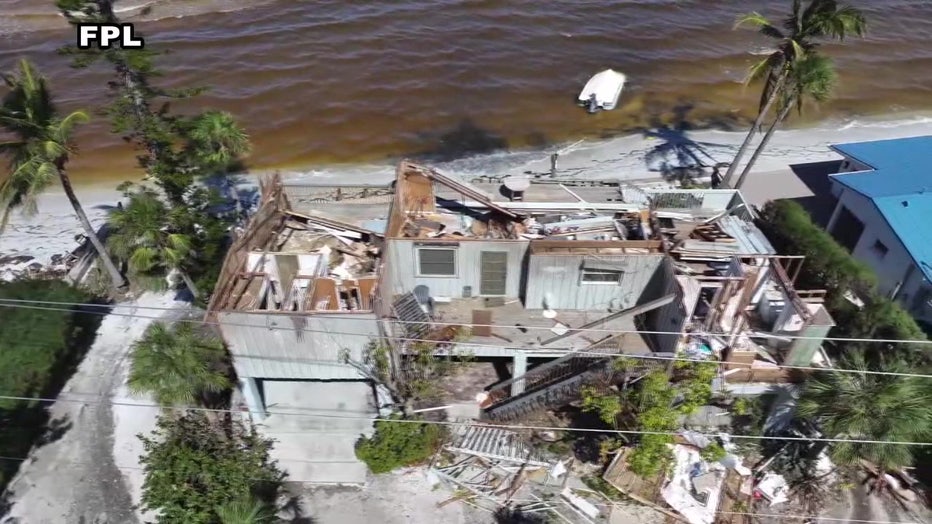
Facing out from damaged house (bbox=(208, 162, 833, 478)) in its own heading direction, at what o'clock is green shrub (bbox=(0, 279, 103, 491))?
The green shrub is roughly at 3 o'clock from the damaged house.

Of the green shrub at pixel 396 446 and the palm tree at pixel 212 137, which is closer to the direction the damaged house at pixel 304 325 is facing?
the green shrub

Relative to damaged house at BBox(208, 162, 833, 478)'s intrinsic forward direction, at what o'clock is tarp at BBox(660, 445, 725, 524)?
The tarp is roughly at 10 o'clock from the damaged house.

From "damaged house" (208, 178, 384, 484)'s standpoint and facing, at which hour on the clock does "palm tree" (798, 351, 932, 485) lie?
The palm tree is roughly at 10 o'clock from the damaged house.

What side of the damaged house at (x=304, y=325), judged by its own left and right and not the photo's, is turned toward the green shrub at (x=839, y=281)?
left

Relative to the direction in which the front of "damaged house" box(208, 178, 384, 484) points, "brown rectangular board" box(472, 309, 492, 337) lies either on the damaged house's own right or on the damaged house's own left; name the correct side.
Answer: on the damaged house's own left

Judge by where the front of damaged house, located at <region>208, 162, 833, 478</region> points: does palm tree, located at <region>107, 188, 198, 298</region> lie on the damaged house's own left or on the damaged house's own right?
on the damaged house's own right
